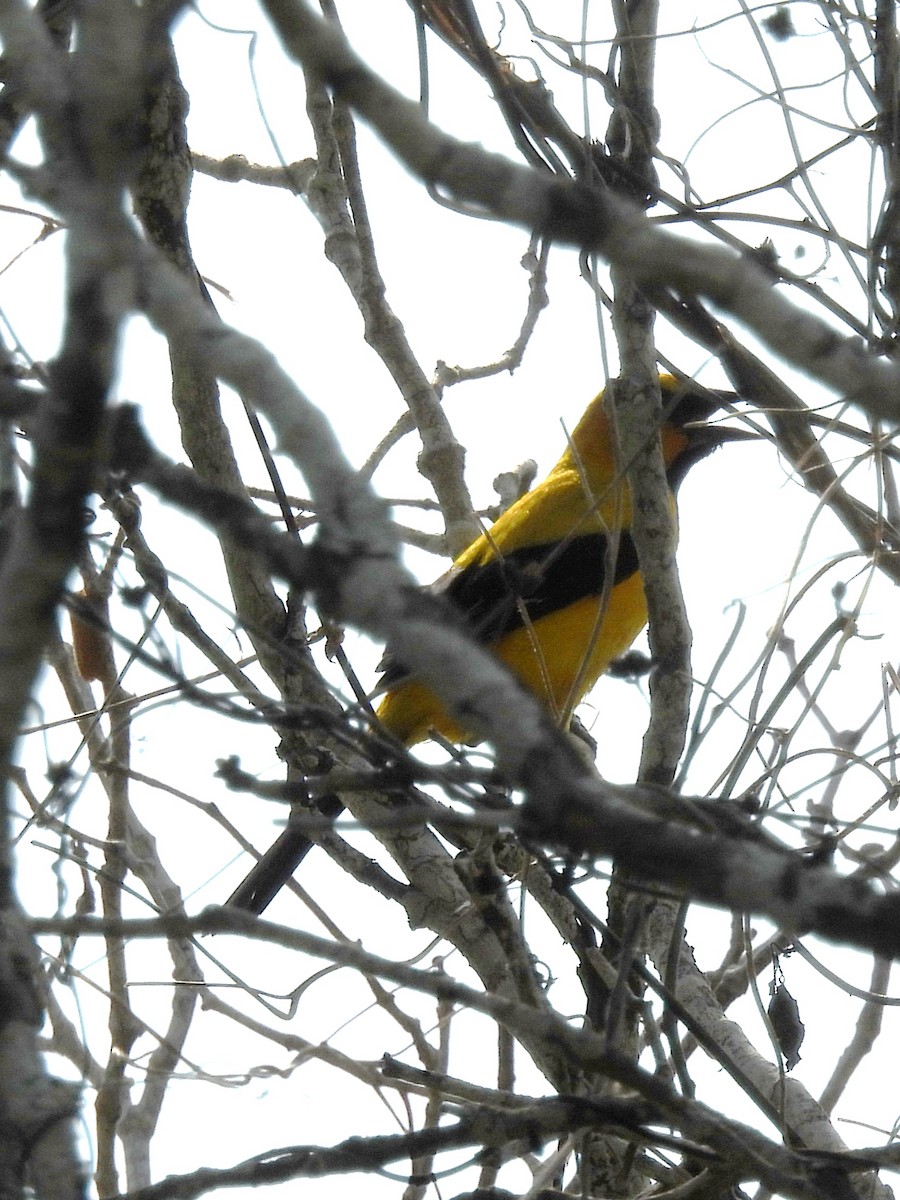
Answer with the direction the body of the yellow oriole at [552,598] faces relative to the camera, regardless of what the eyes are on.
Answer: to the viewer's right
